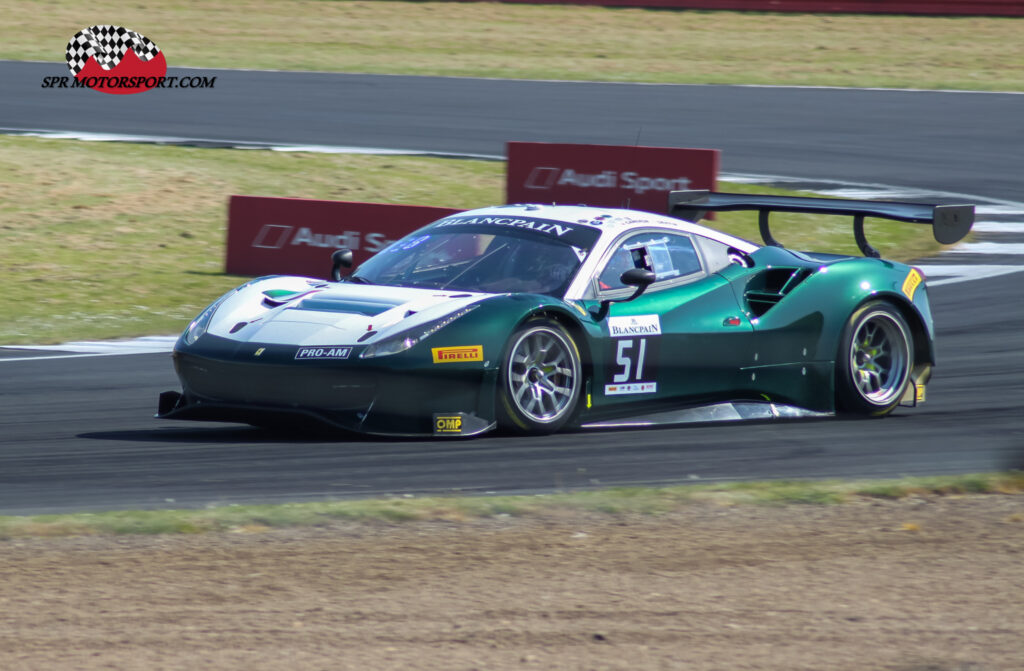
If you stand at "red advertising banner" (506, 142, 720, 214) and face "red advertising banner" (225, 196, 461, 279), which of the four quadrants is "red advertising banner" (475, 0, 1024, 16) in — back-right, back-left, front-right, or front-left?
back-right

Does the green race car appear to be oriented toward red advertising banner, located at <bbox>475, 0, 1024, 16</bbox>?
no

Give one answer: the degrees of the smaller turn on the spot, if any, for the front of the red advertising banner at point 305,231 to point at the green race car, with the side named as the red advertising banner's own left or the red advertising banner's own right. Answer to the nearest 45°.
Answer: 0° — it already faces it

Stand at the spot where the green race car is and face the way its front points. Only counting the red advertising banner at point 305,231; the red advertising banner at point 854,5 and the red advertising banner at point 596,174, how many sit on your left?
0

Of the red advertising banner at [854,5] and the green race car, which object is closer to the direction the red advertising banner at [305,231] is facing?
the green race car

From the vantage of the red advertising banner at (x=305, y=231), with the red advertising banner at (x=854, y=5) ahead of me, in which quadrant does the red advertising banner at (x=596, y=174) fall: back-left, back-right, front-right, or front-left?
front-right

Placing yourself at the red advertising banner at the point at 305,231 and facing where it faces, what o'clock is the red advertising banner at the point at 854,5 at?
the red advertising banner at the point at 854,5 is roughly at 7 o'clock from the red advertising banner at the point at 305,231.

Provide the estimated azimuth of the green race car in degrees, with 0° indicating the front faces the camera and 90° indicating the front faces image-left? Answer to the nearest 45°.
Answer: approximately 45°

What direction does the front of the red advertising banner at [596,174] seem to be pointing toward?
toward the camera

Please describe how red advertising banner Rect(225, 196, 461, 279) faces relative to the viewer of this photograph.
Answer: facing the viewer

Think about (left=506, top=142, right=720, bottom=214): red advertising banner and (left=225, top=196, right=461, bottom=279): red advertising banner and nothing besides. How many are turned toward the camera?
2

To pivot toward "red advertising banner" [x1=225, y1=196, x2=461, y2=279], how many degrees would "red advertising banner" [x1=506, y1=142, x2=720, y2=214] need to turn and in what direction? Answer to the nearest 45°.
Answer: approximately 45° to its right

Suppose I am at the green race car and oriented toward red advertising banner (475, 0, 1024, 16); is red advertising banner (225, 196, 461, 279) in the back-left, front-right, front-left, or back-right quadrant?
front-left

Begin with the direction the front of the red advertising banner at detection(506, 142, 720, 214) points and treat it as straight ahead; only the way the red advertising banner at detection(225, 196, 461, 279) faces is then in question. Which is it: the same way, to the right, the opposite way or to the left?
the same way

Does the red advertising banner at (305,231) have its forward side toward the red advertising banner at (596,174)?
no

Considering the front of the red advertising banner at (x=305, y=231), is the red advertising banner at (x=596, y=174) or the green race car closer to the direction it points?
the green race car
